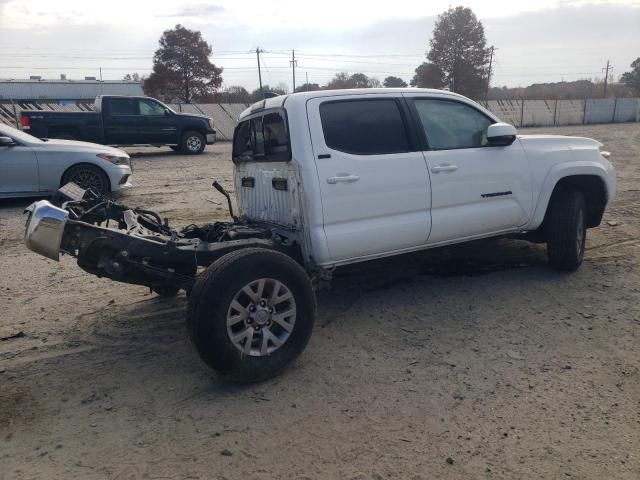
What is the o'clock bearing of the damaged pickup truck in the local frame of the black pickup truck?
The damaged pickup truck is roughly at 3 o'clock from the black pickup truck.

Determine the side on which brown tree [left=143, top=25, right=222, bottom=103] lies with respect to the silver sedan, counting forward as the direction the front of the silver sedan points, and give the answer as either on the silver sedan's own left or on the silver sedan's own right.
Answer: on the silver sedan's own left

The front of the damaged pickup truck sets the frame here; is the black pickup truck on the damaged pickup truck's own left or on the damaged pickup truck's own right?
on the damaged pickup truck's own left

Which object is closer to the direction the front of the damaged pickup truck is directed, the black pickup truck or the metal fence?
the metal fence

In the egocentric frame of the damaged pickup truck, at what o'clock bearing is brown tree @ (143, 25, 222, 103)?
The brown tree is roughly at 10 o'clock from the damaged pickup truck.

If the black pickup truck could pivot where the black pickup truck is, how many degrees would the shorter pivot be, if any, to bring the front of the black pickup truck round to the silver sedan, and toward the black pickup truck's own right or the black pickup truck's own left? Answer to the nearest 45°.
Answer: approximately 90° to the black pickup truck's own right

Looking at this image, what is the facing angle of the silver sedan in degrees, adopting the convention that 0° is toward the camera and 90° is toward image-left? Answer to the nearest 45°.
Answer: approximately 270°

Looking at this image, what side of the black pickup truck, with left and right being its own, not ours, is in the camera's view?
right

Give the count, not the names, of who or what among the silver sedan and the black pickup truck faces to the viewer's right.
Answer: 2

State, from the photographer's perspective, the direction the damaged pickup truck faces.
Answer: facing away from the viewer and to the right of the viewer

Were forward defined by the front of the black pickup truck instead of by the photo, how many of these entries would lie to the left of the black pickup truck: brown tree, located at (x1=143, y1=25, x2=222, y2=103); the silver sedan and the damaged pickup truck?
1

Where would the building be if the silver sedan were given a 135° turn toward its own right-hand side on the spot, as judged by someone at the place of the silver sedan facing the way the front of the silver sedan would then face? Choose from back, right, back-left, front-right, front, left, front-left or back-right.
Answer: back-right

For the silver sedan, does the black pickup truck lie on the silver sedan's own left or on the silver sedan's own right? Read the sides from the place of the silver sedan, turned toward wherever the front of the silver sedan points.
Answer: on the silver sedan's own left
